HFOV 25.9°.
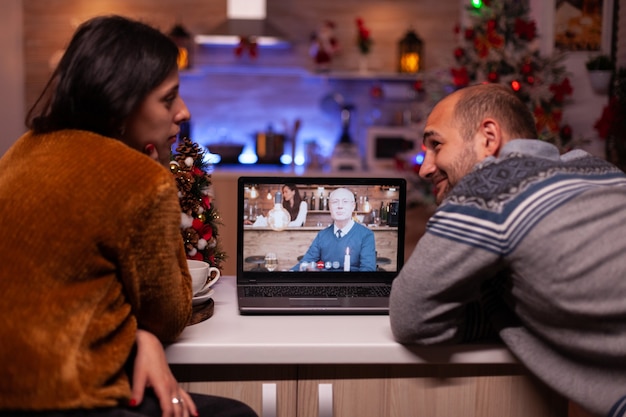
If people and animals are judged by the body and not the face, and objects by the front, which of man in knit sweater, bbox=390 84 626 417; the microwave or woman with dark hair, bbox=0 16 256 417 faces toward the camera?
the microwave

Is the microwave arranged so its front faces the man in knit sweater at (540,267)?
yes

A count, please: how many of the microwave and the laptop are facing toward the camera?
2

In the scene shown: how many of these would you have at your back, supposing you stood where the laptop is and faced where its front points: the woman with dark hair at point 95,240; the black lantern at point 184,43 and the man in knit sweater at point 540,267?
1

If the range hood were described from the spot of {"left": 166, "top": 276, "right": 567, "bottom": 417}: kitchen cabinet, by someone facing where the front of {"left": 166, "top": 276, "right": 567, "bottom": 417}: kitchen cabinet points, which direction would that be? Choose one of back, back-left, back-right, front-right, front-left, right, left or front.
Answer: back

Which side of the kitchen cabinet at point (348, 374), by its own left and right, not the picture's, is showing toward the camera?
front

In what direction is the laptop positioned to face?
toward the camera

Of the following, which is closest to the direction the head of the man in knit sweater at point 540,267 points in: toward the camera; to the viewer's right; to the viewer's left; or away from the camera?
to the viewer's left

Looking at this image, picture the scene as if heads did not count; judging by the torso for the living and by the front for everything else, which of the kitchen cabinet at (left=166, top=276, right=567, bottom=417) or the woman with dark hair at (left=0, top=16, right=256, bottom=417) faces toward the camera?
the kitchen cabinet

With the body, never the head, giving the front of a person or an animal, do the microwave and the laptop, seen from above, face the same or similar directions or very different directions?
same or similar directions

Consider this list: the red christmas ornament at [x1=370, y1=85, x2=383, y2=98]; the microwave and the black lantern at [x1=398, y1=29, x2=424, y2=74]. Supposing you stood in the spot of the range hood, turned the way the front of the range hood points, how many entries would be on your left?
3

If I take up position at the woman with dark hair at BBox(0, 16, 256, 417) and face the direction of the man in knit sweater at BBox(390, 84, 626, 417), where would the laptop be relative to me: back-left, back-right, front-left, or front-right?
front-left

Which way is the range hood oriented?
toward the camera

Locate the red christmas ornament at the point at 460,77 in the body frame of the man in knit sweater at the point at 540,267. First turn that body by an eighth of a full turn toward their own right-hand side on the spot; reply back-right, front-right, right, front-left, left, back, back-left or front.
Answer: front

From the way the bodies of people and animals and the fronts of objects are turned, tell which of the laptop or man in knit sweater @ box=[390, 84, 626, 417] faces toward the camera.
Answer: the laptop
